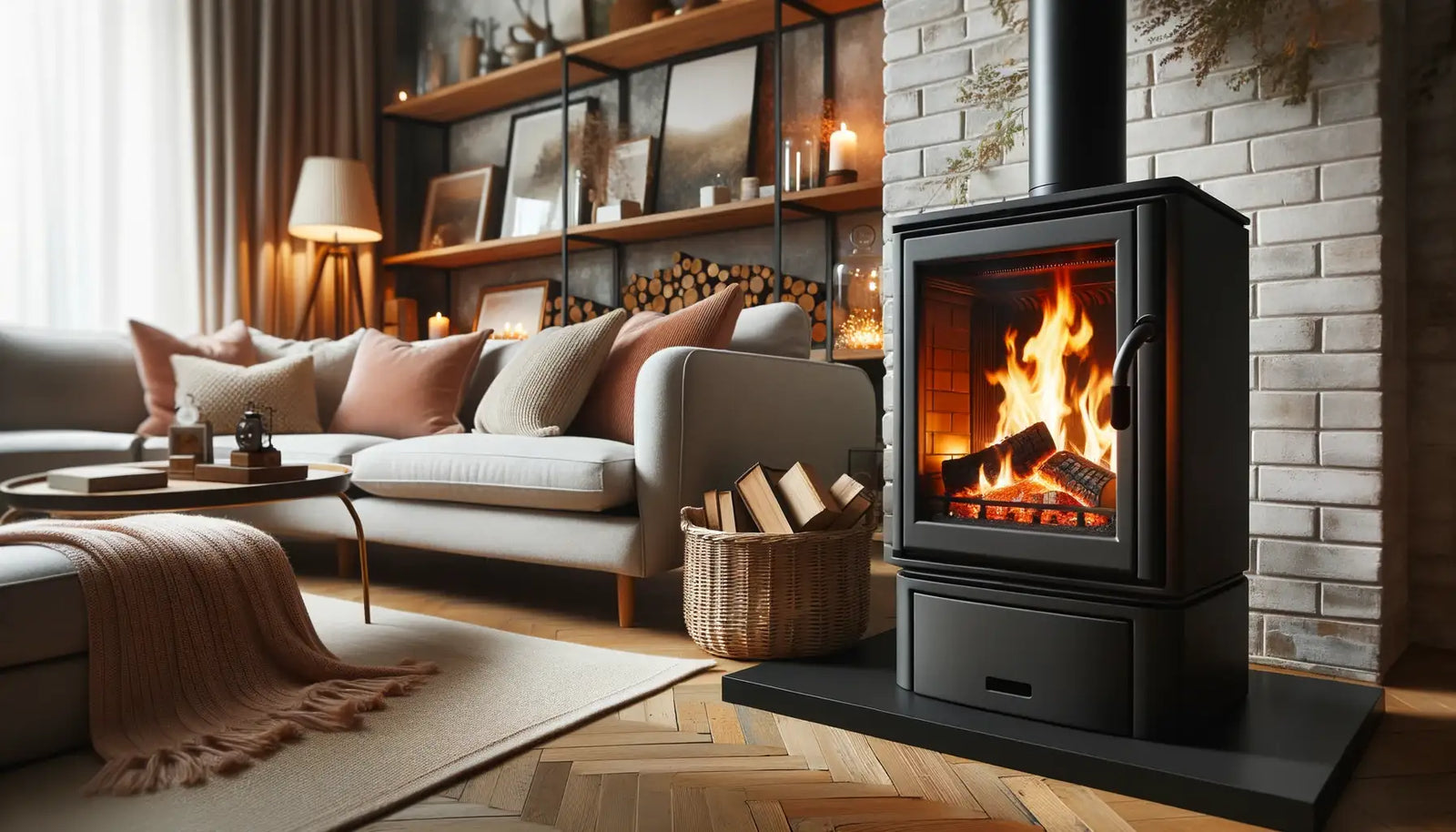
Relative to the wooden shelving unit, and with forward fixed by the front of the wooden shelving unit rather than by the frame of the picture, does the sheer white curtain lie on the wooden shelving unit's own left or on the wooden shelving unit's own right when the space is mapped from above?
on the wooden shelving unit's own right

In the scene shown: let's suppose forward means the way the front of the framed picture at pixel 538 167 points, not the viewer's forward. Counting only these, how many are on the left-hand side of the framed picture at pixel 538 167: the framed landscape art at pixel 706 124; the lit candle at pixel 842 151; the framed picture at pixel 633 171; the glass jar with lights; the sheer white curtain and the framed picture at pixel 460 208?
4

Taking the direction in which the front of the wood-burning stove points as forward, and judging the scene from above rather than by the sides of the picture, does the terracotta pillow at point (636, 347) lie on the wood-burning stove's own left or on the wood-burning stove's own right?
on the wood-burning stove's own right

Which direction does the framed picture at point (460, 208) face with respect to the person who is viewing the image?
facing the viewer and to the left of the viewer

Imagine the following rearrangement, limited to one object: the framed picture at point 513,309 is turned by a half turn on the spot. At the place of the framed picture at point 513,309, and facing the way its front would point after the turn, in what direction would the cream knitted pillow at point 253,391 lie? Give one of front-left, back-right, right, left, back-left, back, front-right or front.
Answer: back

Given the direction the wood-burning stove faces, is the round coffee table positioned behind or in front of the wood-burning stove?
in front

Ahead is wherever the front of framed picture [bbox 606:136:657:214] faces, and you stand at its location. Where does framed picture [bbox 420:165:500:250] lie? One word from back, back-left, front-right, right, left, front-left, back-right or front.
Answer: right

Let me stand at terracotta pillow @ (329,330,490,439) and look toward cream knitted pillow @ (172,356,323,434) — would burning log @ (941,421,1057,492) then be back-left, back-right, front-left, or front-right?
back-left

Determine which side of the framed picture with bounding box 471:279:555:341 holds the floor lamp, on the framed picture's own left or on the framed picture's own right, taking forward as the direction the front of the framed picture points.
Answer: on the framed picture's own right

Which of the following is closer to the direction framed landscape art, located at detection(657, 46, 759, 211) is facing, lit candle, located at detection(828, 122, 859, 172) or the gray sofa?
the gray sofa

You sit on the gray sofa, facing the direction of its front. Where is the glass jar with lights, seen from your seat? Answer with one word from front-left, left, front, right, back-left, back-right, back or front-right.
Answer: back

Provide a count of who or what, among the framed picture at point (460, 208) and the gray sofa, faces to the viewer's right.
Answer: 0

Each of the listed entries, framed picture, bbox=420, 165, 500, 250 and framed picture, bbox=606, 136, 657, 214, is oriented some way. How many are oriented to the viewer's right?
0

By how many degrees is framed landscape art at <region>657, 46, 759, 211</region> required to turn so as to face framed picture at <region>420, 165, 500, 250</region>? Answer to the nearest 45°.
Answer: approximately 90° to its right

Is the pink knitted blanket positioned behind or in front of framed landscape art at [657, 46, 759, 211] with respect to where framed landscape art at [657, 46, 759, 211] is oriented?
in front
